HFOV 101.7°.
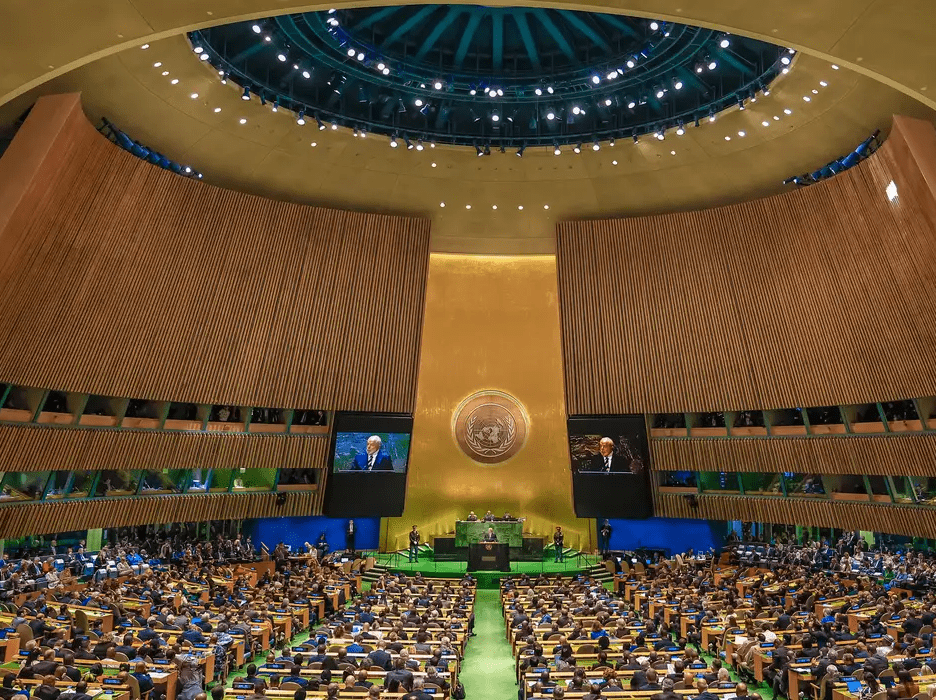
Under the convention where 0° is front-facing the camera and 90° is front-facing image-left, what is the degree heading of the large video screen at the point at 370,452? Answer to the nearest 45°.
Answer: approximately 0°

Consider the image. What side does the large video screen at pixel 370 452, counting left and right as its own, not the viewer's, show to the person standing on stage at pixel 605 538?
left

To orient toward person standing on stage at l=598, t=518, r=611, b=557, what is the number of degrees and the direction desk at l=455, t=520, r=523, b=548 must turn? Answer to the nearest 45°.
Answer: approximately 90° to its left

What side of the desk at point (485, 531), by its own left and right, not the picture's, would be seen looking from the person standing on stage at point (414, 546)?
right

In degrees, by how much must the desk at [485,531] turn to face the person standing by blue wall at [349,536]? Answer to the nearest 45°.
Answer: approximately 90° to its right

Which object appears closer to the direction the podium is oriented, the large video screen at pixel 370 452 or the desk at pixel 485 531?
the large video screen

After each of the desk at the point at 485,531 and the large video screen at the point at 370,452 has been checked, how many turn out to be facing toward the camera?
2

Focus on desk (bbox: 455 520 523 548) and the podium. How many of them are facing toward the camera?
2
